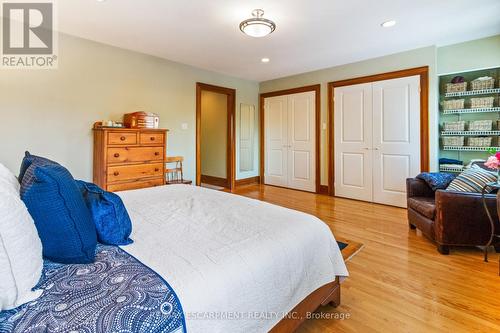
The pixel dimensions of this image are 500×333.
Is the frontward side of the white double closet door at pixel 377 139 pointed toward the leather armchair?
no

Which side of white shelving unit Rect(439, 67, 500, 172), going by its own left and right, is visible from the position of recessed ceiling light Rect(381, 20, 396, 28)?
front

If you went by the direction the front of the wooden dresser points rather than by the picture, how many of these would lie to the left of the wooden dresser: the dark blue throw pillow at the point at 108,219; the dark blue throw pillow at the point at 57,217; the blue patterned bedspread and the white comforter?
0

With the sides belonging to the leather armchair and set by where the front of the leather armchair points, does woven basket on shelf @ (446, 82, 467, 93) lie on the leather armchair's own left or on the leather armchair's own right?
on the leather armchair's own right

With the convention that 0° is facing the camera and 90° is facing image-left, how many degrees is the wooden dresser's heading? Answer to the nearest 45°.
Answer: approximately 315°

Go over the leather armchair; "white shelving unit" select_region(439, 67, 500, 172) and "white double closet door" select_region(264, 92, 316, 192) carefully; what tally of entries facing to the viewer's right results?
0

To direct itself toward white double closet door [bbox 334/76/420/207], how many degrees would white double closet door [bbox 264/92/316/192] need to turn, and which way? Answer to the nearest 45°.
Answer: approximately 90° to its left

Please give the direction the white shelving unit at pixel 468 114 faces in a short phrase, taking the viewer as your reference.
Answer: facing the viewer and to the left of the viewer

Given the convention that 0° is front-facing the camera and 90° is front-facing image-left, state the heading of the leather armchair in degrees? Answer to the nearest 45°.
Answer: approximately 45°

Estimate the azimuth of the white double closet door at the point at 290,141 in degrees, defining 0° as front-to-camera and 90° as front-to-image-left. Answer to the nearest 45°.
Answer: approximately 45°

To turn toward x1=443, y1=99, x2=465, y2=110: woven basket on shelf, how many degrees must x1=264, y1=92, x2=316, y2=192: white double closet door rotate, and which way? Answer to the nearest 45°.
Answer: approximately 90° to its left

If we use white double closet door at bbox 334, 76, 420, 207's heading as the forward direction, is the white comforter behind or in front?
in front

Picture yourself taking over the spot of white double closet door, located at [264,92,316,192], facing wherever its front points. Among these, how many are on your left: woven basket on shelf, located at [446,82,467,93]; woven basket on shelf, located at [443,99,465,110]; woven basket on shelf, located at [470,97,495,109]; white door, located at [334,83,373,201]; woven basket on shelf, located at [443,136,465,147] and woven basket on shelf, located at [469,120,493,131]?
6

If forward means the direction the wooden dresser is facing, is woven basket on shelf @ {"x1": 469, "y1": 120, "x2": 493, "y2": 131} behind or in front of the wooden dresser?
in front

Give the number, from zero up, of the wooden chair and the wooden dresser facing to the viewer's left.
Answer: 0
